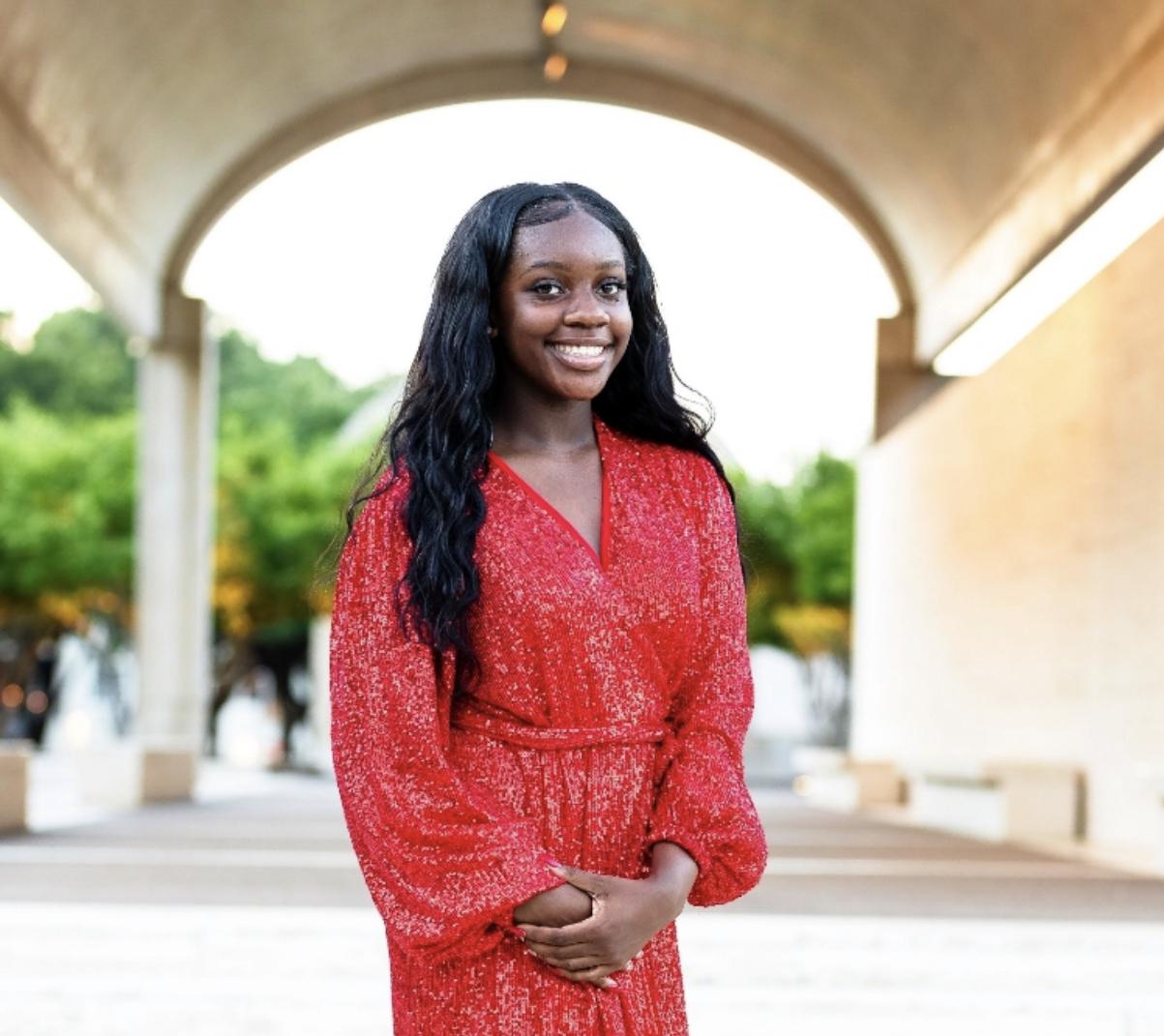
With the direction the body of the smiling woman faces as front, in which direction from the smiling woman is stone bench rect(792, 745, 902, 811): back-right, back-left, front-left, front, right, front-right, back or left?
back-left

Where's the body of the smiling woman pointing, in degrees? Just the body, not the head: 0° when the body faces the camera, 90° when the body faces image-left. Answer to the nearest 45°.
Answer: approximately 315°

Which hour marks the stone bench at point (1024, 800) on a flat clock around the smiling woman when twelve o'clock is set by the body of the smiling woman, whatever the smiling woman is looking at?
The stone bench is roughly at 8 o'clock from the smiling woman.
